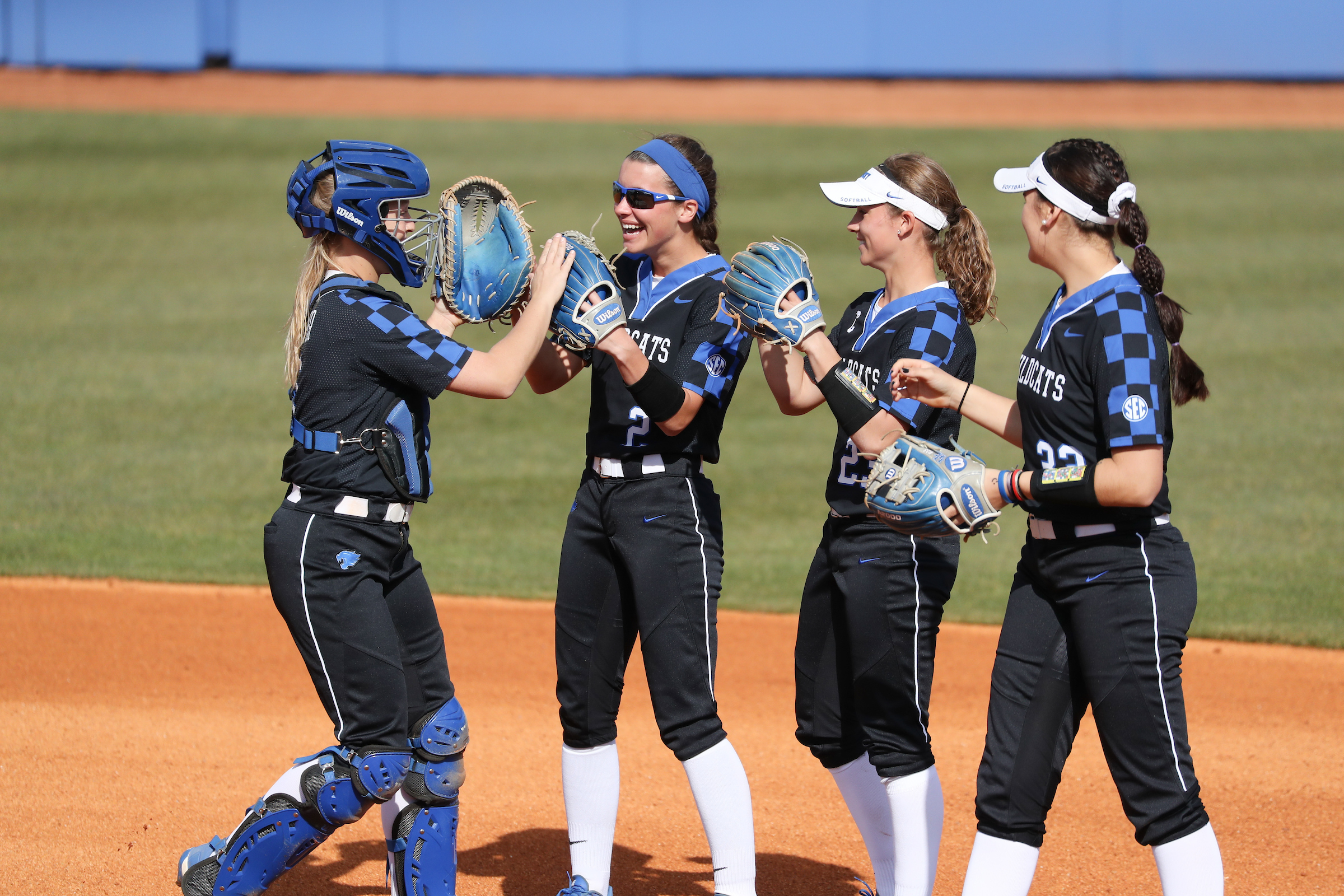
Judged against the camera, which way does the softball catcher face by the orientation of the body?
to the viewer's right
